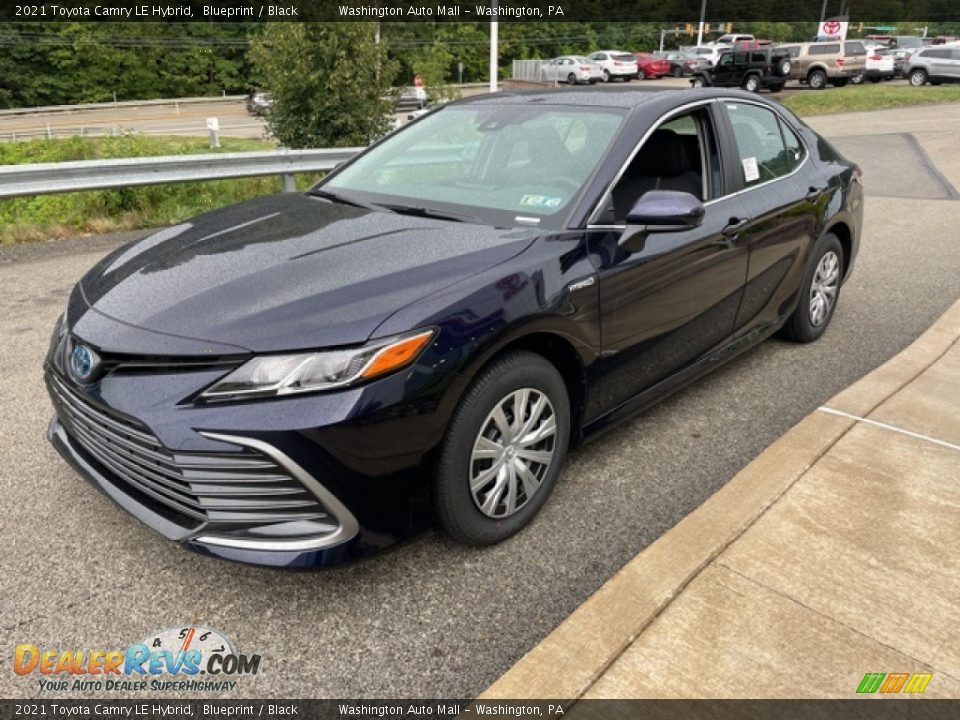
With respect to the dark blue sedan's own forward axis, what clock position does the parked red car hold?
The parked red car is roughly at 5 o'clock from the dark blue sedan.

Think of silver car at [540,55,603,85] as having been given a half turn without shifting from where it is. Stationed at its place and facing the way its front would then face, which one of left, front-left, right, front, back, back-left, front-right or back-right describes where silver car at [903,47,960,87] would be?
front

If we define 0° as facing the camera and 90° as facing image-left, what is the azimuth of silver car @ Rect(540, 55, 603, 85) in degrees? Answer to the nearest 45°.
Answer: approximately 135°

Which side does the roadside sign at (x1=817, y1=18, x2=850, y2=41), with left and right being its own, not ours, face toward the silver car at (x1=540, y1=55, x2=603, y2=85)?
right

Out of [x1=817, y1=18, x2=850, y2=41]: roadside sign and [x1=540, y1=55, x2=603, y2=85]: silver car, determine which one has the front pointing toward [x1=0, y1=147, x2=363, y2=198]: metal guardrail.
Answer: the roadside sign

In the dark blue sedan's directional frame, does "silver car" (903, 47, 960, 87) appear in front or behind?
behind

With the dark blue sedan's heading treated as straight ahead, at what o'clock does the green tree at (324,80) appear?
The green tree is roughly at 4 o'clock from the dark blue sedan.

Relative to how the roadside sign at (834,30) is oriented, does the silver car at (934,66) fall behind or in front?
in front

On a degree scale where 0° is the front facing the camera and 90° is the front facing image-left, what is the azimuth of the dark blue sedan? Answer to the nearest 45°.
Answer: approximately 45°

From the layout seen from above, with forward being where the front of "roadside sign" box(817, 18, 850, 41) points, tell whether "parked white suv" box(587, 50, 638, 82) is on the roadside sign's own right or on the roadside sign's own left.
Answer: on the roadside sign's own right

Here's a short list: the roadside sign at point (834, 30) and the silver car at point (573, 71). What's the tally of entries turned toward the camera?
1

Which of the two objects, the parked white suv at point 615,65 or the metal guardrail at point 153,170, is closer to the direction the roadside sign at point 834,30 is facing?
the metal guardrail

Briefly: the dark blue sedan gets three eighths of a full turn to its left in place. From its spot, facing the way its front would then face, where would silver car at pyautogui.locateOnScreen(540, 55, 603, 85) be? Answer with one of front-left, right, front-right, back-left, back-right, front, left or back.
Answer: left

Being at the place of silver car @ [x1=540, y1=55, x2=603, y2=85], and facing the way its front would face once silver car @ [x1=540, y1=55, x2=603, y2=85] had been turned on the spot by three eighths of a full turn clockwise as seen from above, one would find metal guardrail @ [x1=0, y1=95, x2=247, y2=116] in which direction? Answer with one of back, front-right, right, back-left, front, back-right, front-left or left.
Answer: back
